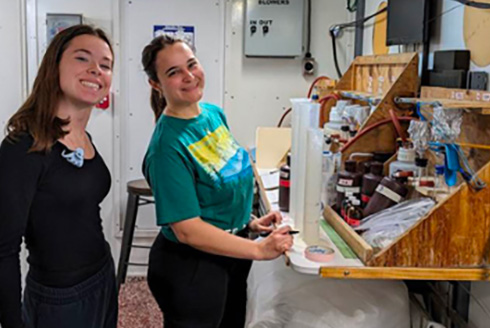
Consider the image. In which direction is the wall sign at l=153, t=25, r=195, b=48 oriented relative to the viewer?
toward the camera

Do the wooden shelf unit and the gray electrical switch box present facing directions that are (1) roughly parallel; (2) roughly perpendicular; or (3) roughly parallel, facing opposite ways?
roughly perpendicular

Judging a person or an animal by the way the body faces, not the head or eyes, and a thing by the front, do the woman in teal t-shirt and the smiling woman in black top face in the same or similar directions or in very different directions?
same or similar directions

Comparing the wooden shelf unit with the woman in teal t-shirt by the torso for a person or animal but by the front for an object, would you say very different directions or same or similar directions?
very different directions

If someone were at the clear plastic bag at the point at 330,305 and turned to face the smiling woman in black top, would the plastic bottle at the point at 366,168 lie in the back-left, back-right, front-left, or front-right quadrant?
back-right

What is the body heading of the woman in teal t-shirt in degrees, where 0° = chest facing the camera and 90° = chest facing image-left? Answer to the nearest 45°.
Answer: approximately 315°

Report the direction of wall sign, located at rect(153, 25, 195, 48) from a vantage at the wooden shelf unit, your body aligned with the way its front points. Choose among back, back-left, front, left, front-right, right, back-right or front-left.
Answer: front-right

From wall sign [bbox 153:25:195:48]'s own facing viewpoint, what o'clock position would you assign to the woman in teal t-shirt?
The woman in teal t-shirt is roughly at 12 o'clock from the wall sign.

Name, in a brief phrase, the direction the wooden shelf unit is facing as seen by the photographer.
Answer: facing to the left of the viewer

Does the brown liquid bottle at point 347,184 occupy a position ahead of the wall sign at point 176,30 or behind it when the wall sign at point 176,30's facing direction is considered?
ahead

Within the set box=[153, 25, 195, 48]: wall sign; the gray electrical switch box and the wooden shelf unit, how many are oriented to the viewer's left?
1

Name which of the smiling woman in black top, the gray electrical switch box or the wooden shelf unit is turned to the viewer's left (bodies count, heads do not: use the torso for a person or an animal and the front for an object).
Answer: the wooden shelf unit

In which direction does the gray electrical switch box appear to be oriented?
toward the camera

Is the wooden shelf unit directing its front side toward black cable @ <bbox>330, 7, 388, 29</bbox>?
no

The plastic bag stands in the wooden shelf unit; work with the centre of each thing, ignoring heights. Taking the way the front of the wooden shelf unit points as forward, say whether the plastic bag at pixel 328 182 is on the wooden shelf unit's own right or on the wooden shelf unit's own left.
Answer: on the wooden shelf unit's own right

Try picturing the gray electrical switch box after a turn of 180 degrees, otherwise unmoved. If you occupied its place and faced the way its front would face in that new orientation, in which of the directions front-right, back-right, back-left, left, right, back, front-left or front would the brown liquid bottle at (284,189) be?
back
